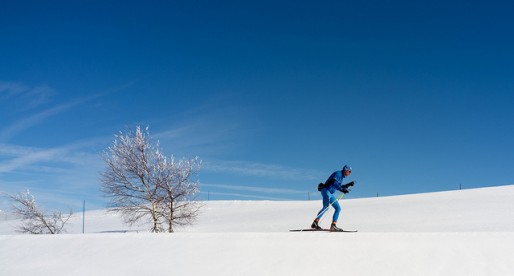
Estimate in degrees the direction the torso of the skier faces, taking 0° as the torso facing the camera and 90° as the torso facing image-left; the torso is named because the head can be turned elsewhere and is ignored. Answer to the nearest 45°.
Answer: approximately 270°
